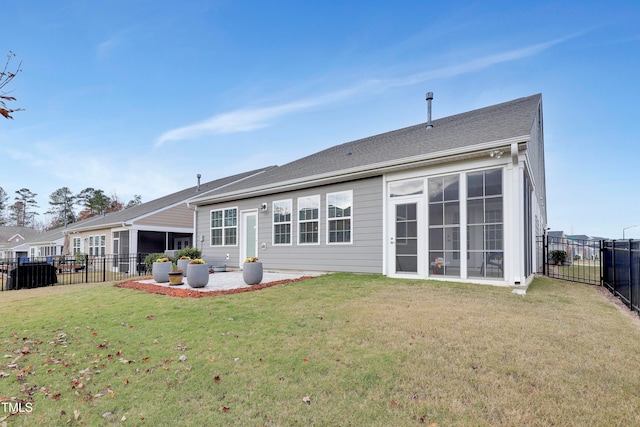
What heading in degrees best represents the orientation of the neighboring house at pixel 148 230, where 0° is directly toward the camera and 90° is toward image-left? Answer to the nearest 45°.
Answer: approximately 225°

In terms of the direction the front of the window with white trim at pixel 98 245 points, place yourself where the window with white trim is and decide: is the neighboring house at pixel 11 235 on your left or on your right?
on your right

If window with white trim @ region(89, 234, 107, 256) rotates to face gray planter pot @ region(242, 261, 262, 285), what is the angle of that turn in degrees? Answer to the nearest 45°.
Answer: approximately 45° to its left

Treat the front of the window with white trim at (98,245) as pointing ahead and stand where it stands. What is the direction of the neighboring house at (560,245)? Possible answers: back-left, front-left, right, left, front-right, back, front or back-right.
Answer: left

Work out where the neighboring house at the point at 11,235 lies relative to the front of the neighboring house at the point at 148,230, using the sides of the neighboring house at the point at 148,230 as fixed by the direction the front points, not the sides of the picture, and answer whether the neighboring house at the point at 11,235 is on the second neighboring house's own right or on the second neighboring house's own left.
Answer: on the second neighboring house's own left

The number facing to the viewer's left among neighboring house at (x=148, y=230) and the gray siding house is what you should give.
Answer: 0

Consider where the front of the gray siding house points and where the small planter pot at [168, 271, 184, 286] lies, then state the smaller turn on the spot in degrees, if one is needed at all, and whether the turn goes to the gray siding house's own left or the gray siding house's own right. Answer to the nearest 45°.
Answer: approximately 135° to the gray siding house's own left

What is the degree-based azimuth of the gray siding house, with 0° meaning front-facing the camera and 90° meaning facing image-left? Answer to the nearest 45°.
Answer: approximately 225°

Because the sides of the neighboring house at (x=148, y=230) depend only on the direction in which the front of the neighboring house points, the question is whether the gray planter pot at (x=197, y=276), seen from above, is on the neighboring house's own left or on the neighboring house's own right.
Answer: on the neighboring house's own right
